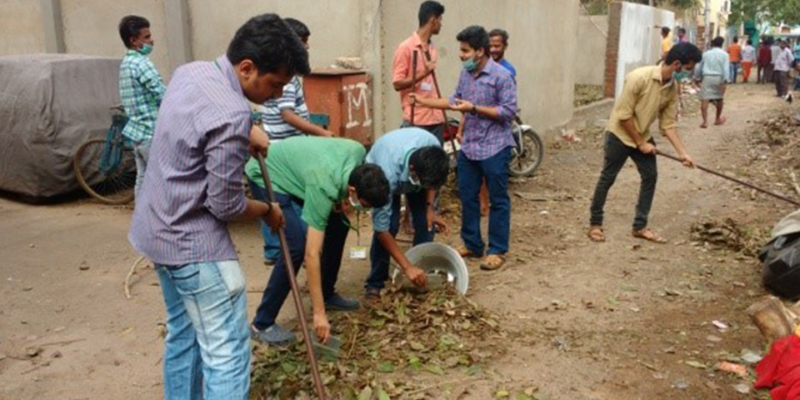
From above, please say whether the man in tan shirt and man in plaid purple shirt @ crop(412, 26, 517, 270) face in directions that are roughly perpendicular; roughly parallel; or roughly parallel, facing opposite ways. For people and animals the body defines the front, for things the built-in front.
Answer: roughly perpendicular

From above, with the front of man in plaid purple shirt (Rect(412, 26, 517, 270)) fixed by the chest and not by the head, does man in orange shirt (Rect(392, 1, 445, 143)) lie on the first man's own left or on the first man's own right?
on the first man's own right

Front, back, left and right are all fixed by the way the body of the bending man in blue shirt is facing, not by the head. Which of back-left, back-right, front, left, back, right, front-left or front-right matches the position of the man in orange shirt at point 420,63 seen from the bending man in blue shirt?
back-left

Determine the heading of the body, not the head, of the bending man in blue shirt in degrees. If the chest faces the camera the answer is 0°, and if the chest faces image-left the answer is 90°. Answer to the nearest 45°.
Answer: approximately 315°
